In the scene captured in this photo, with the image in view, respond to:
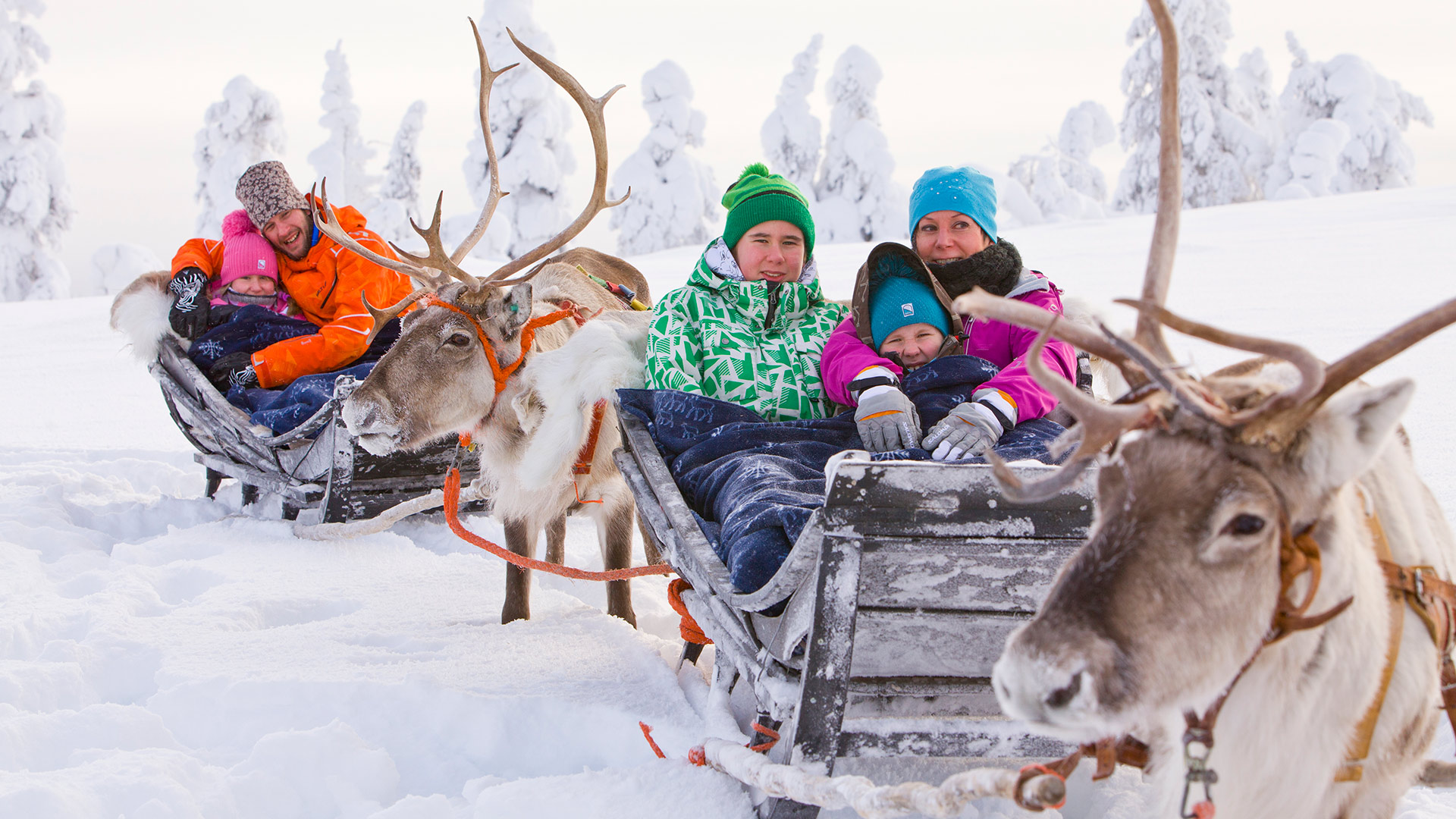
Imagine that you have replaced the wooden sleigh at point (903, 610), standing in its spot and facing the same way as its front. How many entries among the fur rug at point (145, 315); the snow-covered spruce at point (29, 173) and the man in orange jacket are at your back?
3

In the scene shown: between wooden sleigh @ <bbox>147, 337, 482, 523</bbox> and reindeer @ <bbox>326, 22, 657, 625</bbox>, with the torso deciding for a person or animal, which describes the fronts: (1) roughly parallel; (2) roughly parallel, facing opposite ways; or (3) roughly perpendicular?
roughly perpendicular

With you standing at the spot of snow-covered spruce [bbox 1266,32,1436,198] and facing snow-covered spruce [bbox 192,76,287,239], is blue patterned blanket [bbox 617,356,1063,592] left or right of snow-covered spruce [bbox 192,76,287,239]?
left

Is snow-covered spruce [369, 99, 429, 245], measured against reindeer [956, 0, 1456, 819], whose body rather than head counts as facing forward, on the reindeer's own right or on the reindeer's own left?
on the reindeer's own right

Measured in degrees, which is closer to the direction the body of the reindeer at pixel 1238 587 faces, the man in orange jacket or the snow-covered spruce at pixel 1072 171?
the man in orange jacket

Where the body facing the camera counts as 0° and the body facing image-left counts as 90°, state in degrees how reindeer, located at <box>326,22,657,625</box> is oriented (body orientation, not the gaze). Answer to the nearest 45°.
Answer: approximately 45°

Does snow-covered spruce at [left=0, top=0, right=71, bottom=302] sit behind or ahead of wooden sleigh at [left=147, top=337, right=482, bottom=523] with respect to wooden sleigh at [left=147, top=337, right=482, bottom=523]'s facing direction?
behind

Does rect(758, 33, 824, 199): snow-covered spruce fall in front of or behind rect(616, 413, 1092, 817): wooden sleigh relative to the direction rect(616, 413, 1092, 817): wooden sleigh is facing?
behind

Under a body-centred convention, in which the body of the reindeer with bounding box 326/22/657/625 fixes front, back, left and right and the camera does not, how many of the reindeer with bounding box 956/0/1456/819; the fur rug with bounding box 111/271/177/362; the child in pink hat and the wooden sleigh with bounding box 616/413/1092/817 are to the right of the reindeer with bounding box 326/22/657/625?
2

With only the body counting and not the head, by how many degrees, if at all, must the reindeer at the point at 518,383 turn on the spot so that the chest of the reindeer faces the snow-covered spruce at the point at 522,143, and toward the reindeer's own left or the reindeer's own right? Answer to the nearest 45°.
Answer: approximately 135° to the reindeer's own right
